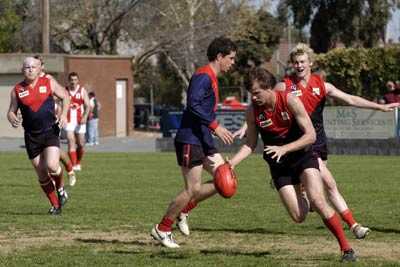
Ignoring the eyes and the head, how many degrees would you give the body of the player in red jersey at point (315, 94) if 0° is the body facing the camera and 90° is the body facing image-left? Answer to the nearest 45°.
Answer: approximately 0°

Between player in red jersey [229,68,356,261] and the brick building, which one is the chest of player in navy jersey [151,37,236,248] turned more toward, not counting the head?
the player in red jersey

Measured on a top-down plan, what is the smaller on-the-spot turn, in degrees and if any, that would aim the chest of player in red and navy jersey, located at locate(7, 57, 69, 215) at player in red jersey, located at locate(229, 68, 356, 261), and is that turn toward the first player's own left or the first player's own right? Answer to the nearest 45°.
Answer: approximately 45° to the first player's own left

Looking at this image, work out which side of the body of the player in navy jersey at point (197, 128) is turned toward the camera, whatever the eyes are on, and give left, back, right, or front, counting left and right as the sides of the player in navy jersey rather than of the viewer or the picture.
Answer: right

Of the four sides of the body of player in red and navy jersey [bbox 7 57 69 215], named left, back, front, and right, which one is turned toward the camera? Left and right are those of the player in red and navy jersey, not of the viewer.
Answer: front

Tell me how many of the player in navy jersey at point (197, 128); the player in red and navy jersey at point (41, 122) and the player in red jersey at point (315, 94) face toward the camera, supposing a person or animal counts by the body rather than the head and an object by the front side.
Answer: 2

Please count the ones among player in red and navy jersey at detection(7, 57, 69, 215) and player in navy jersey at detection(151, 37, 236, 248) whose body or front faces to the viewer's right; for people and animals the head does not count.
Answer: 1

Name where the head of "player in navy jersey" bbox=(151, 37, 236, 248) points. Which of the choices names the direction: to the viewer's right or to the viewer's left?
to the viewer's right

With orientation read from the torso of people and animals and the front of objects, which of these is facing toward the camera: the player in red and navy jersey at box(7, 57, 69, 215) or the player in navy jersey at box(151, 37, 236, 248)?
the player in red and navy jersey at box(7, 57, 69, 215)

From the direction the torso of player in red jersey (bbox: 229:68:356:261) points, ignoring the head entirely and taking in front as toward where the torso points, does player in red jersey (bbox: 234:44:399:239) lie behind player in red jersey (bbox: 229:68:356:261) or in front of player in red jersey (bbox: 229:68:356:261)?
behind
